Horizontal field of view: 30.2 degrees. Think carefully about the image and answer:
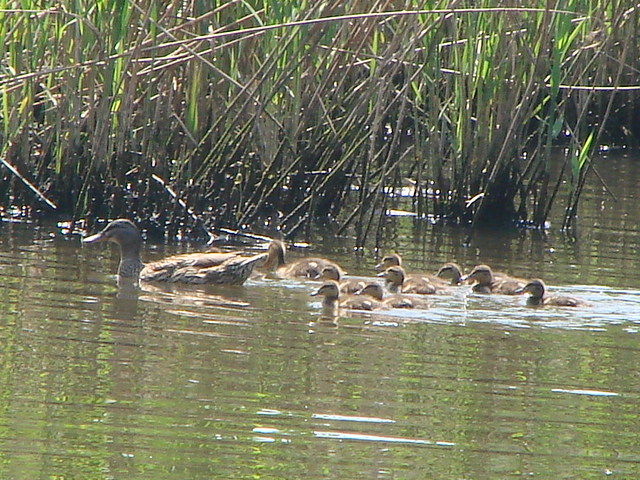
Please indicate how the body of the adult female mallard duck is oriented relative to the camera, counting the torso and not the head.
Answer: to the viewer's left

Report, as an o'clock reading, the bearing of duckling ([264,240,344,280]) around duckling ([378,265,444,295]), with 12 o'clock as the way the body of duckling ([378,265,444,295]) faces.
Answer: duckling ([264,240,344,280]) is roughly at 1 o'clock from duckling ([378,265,444,295]).

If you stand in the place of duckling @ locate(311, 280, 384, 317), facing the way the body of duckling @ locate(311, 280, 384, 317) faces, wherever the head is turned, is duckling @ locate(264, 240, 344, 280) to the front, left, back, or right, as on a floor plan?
right

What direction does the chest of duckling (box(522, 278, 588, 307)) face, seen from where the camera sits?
to the viewer's left

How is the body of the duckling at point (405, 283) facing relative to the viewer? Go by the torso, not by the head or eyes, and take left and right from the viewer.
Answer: facing to the left of the viewer

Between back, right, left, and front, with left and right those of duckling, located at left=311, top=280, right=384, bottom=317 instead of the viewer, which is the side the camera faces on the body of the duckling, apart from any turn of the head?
left

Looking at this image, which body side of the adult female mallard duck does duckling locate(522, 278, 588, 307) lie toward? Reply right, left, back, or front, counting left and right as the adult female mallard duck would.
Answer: back

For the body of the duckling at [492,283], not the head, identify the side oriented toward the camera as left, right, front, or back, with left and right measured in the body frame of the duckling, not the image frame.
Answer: left

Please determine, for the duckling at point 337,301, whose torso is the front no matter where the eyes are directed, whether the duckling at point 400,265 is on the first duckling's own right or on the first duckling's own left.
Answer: on the first duckling's own right

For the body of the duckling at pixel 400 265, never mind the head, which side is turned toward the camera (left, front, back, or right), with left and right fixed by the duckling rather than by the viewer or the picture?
left
